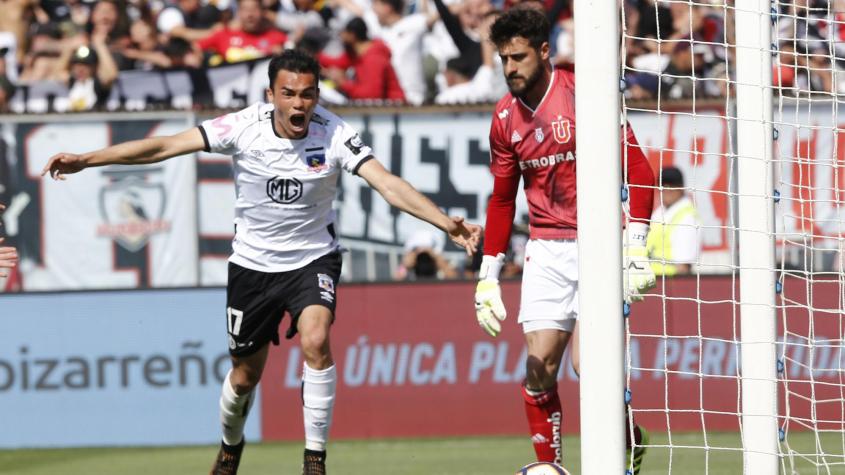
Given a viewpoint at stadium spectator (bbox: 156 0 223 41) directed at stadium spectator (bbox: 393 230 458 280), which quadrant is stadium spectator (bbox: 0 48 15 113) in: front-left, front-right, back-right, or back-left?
back-right

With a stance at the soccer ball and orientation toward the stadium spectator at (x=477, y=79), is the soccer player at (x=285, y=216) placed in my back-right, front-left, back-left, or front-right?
front-left

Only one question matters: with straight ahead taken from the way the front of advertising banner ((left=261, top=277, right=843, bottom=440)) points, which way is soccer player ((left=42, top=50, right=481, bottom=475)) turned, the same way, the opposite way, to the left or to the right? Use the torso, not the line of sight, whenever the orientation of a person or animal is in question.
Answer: the same way

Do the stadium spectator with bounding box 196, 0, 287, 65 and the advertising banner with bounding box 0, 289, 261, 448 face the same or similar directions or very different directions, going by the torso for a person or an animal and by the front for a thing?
same or similar directions

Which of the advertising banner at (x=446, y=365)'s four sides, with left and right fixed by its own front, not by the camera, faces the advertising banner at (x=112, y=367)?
right

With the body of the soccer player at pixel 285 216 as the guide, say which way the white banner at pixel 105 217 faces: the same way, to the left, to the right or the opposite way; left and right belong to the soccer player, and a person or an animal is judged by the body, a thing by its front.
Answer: the same way

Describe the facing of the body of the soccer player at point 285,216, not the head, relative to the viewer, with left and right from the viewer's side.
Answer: facing the viewer

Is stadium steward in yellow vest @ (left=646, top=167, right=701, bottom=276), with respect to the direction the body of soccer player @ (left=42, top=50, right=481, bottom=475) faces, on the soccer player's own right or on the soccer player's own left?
on the soccer player's own left

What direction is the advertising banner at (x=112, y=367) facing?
toward the camera

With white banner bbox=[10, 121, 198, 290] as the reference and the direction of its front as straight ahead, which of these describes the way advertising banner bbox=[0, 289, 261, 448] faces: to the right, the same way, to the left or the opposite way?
the same way

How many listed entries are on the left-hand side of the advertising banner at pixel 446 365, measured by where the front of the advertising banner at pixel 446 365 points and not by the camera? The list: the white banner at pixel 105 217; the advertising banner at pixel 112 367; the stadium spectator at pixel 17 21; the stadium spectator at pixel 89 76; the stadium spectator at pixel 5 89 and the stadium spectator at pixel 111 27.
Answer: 0

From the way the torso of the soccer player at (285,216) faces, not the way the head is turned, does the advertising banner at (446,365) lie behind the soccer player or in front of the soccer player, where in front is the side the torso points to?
behind

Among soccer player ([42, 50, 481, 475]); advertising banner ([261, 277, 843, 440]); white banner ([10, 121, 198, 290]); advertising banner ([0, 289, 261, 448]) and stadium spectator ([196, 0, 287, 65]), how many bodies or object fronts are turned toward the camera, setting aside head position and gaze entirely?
5
